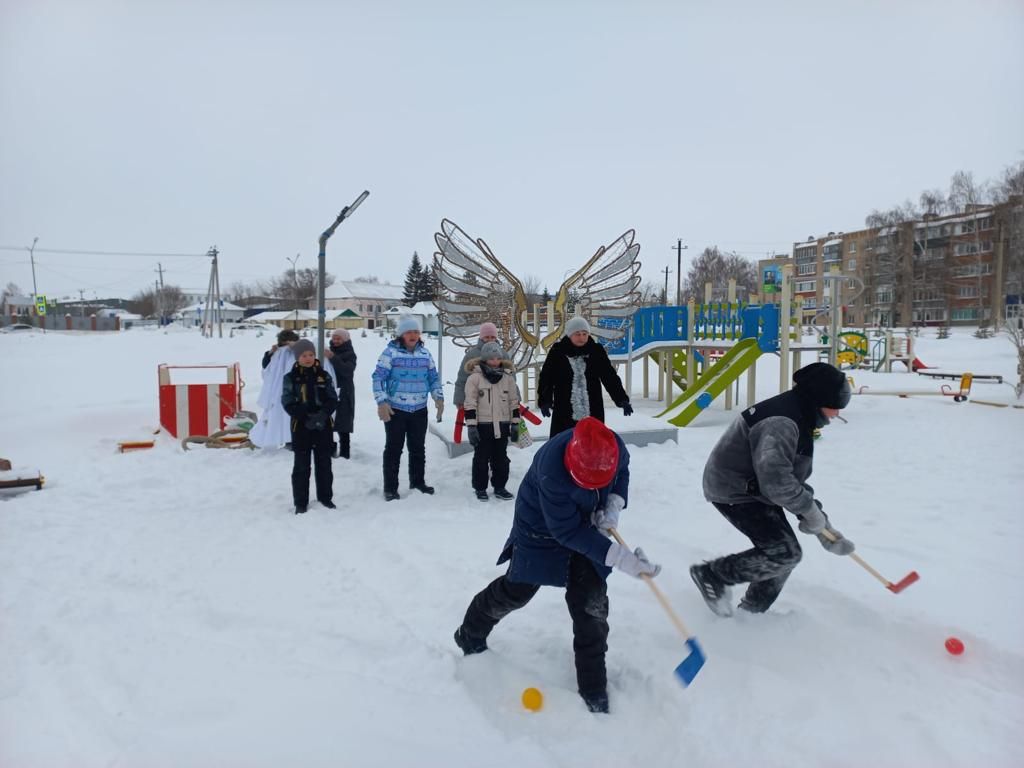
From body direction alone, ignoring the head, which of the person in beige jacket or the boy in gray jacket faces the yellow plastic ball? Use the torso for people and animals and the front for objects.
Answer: the person in beige jacket

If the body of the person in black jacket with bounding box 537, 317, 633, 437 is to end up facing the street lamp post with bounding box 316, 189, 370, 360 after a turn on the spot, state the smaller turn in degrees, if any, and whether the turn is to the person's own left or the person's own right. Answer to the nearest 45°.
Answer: approximately 135° to the person's own right

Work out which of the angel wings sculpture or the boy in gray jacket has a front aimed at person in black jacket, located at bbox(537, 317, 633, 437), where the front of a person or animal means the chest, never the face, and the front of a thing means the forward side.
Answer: the angel wings sculpture

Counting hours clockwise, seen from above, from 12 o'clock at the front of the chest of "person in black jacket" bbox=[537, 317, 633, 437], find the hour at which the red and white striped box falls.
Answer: The red and white striped box is roughly at 4 o'clock from the person in black jacket.

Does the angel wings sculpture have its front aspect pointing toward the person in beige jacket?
yes

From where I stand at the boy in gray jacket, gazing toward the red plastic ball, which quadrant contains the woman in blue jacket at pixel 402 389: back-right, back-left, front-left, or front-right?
back-left

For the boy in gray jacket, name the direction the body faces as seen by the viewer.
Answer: to the viewer's right

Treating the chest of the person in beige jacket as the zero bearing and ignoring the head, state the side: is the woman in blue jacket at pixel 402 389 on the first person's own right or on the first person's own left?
on the first person's own right

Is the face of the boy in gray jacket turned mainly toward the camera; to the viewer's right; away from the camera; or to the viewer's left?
to the viewer's right

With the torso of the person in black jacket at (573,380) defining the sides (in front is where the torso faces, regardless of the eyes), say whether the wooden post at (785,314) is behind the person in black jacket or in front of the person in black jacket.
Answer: behind
